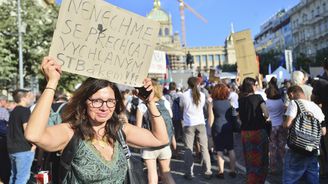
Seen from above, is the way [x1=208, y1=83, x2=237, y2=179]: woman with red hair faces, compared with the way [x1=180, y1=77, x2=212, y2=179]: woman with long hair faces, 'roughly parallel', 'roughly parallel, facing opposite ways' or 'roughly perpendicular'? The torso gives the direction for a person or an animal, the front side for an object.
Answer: roughly parallel

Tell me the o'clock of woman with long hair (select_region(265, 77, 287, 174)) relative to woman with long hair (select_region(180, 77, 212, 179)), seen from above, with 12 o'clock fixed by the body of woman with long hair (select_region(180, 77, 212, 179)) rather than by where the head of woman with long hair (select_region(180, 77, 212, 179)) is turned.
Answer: woman with long hair (select_region(265, 77, 287, 174)) is roughly at 3 o'clock from woman with long hair (select_region(180, 77, 212, 179)).

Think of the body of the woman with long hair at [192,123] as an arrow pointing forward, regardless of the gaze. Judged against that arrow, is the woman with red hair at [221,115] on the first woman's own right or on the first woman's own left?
on the first woman's own right

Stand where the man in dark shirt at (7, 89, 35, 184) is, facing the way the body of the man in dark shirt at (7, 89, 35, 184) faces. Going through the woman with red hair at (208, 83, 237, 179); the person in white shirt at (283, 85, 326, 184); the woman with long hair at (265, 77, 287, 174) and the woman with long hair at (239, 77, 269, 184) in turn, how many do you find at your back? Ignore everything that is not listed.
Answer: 0

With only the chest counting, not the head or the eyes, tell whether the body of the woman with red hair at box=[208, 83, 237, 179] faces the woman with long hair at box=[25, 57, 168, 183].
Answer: no

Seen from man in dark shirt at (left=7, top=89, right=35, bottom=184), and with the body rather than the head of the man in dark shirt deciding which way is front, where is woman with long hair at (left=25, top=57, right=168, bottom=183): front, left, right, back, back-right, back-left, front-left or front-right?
right

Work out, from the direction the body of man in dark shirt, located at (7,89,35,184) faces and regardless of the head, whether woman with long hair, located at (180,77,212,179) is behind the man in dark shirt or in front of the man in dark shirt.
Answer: in front

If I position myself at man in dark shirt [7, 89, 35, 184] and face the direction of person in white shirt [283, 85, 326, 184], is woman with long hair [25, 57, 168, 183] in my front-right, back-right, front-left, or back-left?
front-right

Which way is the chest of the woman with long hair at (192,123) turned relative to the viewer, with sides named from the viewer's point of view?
facing away from the viewer

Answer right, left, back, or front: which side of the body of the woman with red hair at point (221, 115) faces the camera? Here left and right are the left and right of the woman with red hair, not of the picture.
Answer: back

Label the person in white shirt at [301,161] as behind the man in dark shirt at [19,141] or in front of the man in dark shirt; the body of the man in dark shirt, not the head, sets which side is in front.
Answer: in front

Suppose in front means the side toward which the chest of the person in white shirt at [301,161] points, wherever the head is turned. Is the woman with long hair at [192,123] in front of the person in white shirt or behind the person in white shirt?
in front

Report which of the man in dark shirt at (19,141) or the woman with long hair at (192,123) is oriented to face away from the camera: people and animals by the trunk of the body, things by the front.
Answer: the woman with long hair
